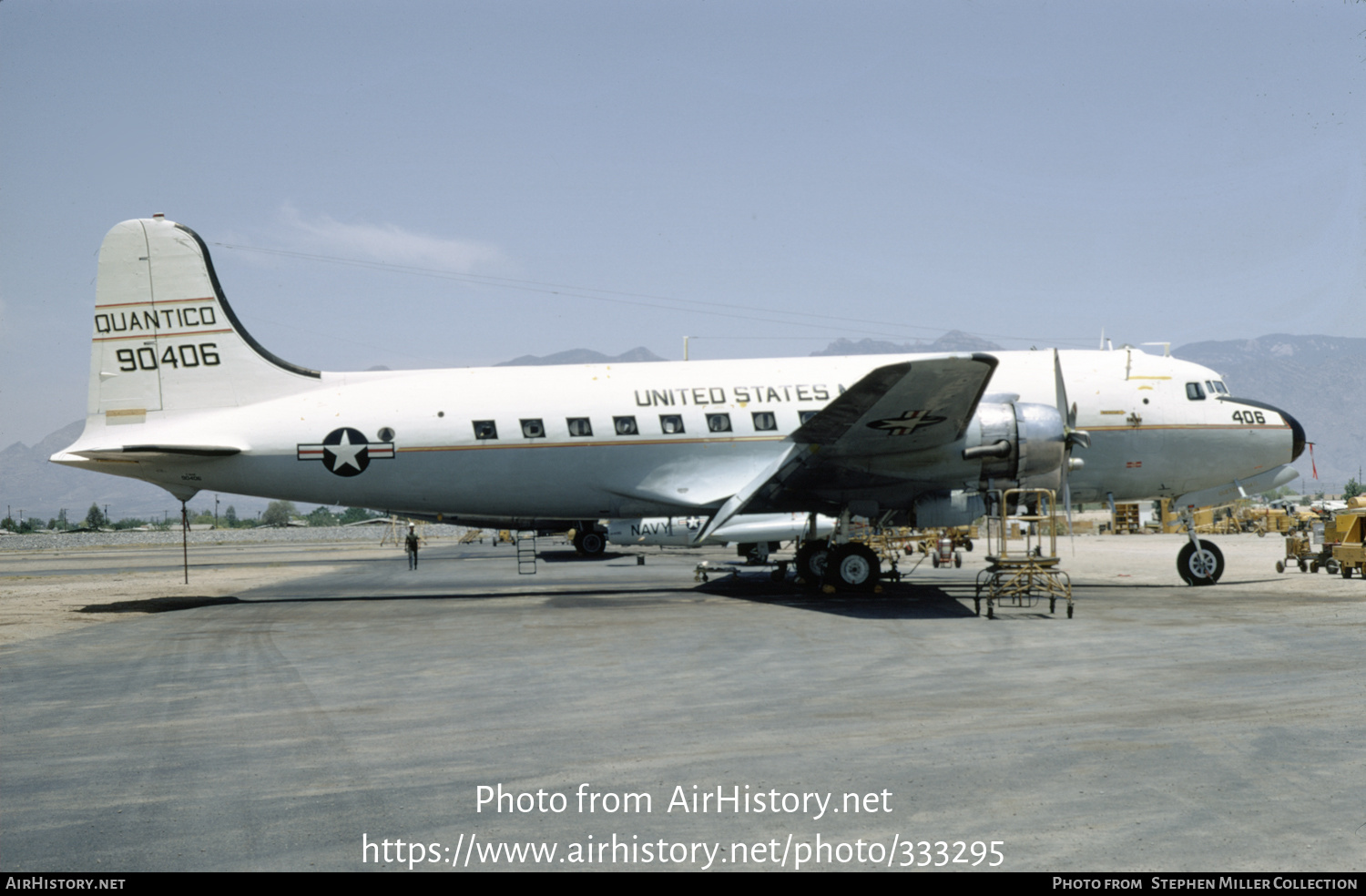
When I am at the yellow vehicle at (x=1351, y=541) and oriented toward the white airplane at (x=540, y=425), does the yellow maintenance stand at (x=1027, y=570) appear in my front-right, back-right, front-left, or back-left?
front-left

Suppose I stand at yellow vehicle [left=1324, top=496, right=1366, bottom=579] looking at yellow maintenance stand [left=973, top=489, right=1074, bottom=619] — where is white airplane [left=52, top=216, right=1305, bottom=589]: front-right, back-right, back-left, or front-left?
front-right

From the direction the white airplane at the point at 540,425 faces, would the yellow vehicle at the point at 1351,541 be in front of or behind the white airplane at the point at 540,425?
in front

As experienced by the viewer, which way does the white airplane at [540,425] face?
facing to the right of the viewer
